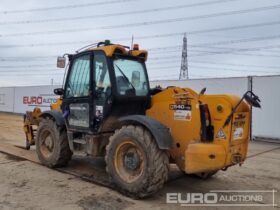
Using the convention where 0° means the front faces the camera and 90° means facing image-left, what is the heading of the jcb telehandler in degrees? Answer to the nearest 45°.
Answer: approximately 135°

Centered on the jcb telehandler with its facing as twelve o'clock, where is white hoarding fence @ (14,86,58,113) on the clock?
The white hoarding fence is roughly at 1 o'clock from the jcb telehandler.

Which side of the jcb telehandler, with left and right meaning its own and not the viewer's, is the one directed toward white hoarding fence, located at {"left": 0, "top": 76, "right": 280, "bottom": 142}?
right
